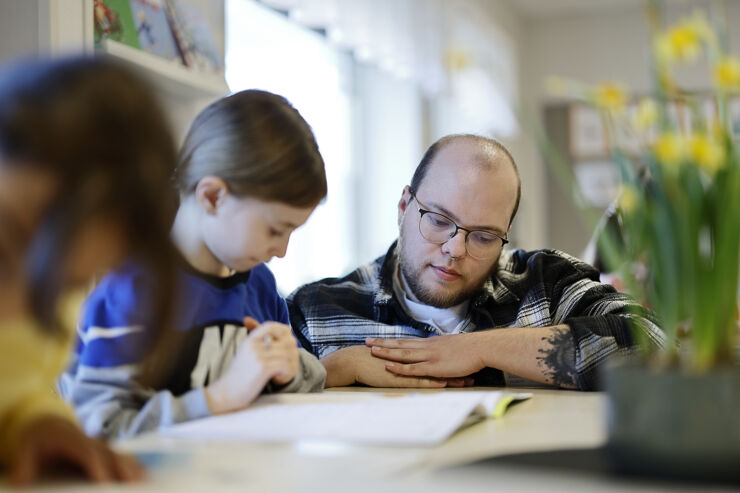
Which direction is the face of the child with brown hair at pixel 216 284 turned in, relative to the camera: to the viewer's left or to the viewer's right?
to the viewer's right

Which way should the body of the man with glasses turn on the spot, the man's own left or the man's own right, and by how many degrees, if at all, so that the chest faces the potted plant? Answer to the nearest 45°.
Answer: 0° — they already face it

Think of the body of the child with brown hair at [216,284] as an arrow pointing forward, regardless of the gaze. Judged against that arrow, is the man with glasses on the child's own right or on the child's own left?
on the child's own left

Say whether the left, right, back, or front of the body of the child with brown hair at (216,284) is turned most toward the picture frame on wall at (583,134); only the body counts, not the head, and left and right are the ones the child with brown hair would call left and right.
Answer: left

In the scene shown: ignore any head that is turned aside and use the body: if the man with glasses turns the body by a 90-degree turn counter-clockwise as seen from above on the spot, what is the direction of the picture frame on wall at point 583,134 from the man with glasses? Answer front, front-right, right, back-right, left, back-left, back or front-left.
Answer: left

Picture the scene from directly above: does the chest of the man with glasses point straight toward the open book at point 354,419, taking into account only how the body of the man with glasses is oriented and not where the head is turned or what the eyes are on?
yes

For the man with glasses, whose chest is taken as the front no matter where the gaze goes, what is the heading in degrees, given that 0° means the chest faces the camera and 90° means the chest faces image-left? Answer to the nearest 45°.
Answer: approximately 0°

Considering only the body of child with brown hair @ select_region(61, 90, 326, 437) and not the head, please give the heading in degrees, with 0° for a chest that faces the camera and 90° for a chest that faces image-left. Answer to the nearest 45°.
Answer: approximately 315°
